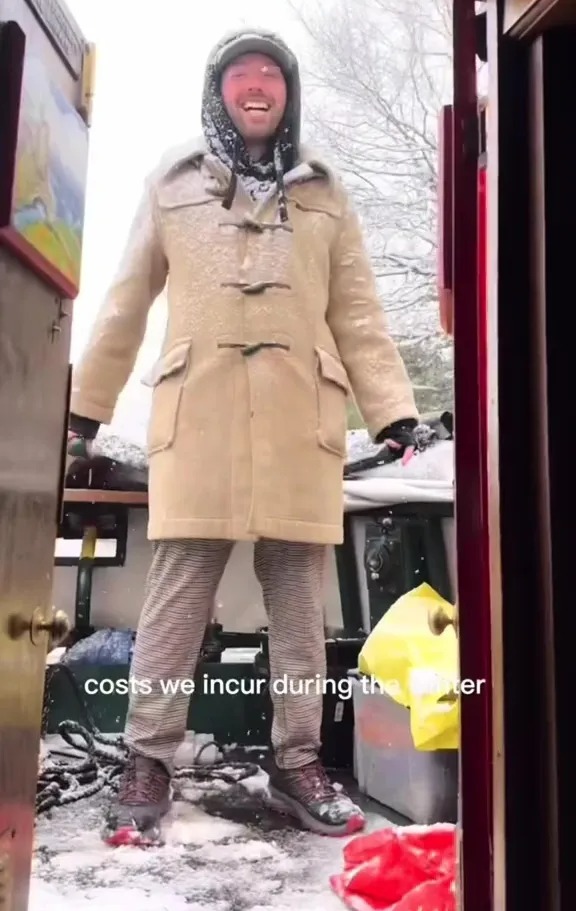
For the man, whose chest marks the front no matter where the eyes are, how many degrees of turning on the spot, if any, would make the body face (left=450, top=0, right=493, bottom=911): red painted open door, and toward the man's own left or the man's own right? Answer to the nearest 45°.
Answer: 0° — they already face it

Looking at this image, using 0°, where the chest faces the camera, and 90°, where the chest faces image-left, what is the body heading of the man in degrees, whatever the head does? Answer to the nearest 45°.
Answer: approximately 0°
